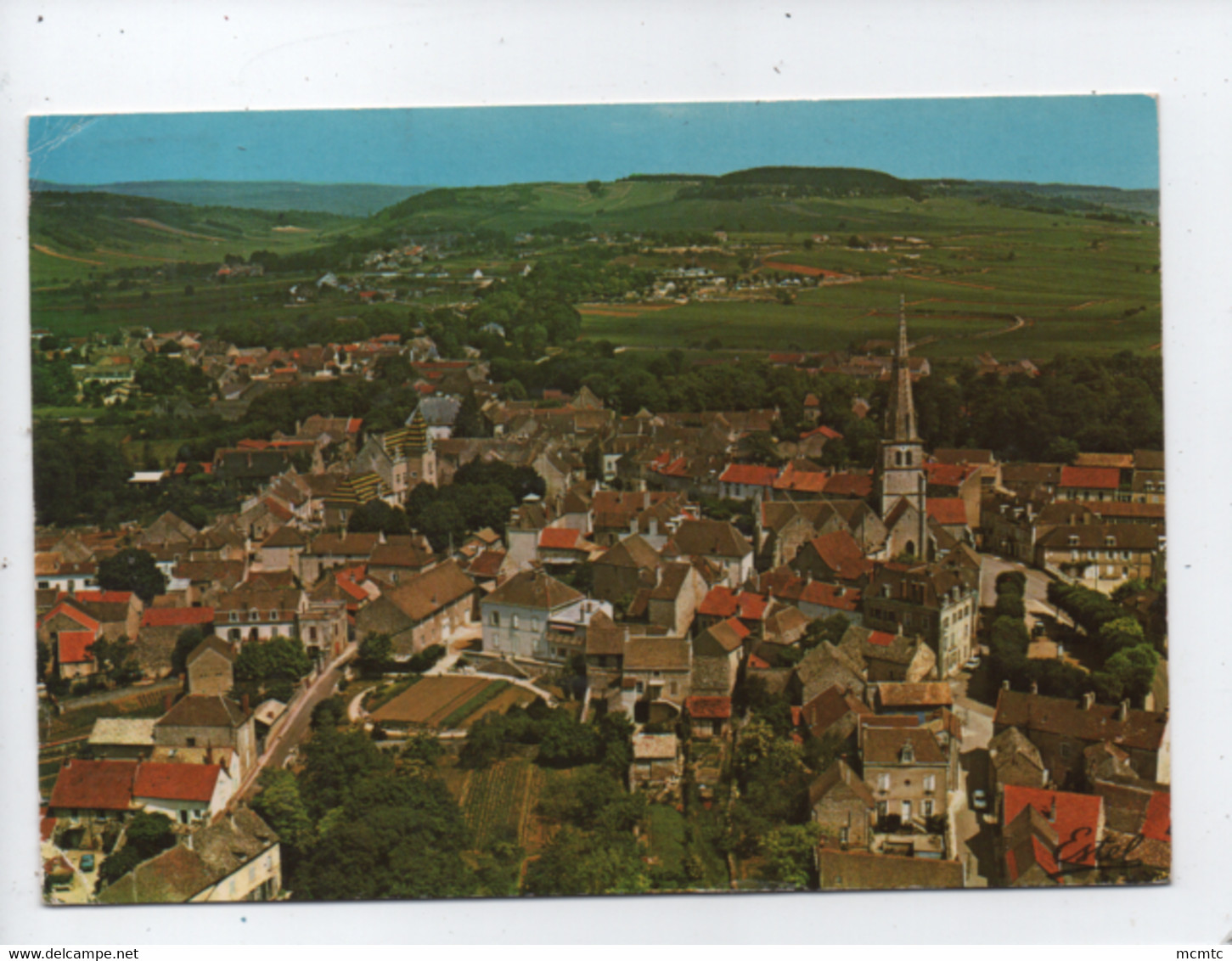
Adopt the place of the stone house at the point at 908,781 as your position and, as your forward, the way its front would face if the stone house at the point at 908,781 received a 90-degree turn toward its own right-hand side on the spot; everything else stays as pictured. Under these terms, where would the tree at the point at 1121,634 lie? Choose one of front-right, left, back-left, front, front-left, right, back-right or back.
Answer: back-right

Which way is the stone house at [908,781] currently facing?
toward the camera

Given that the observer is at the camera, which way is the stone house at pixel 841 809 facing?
facing the viewer

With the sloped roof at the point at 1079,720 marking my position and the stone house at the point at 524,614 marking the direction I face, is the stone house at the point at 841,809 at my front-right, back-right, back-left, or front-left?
front-left

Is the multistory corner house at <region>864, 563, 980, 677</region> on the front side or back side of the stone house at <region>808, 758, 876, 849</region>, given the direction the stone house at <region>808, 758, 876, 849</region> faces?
on the back side

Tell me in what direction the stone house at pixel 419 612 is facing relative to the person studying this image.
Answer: facing the viewer and to the right of the viewer

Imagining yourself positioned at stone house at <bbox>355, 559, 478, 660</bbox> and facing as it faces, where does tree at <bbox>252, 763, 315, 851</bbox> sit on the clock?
The tree is roughly at 2 o'clock from the stone house.
